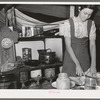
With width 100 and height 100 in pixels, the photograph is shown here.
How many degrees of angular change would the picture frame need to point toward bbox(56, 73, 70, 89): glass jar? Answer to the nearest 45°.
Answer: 0° — it already faces it

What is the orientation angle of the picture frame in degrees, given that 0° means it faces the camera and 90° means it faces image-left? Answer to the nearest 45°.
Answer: approximately 0°
